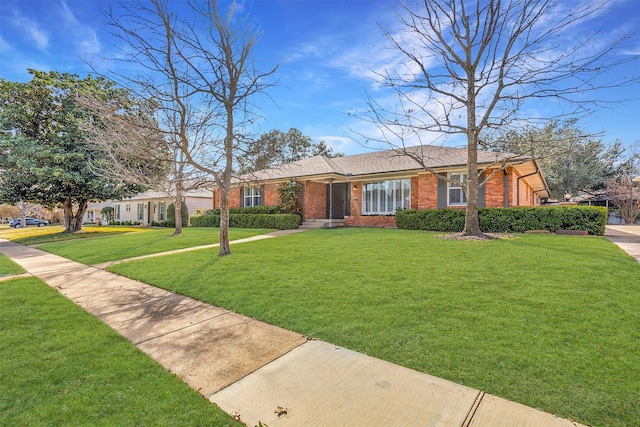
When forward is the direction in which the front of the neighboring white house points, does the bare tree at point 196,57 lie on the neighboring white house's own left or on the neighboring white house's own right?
on the neighboring white house's own left

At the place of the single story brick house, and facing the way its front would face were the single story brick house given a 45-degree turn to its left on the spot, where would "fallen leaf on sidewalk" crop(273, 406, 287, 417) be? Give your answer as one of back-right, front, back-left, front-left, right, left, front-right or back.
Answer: front

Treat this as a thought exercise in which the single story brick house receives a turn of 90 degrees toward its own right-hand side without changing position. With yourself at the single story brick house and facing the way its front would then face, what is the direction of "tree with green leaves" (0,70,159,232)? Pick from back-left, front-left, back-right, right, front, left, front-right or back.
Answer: front-left

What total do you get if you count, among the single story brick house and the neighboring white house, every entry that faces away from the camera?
0

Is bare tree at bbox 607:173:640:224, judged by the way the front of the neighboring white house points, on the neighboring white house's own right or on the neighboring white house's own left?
on the neighboring white house's own left

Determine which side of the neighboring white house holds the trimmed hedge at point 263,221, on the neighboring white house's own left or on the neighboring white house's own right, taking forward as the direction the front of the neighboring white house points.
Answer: on the neighboring white house's own left

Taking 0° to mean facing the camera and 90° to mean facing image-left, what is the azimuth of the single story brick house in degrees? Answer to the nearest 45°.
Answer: approximately 45°

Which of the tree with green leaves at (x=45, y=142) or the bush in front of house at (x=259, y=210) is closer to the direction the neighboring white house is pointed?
the tree with green leaves

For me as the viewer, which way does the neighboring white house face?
facing the viewer and to the left of the viewer

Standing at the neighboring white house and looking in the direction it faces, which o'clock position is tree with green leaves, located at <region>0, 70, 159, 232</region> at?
The tree with green leaves is roughly at 11 o'clock from the neighboring white house.

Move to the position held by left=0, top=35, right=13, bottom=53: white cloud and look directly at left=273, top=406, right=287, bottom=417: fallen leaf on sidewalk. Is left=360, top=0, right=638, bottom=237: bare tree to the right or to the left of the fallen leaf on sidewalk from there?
left
